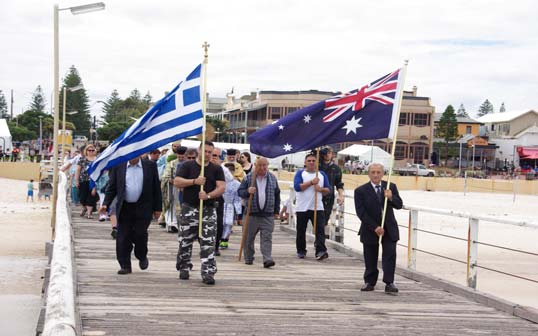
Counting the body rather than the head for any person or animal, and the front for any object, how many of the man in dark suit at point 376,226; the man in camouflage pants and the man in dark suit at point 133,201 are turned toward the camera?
3

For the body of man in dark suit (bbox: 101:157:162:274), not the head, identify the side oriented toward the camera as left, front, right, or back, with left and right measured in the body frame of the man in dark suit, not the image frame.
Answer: front

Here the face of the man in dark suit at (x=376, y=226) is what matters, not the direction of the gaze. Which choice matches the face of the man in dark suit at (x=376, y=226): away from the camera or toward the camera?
toward the camera

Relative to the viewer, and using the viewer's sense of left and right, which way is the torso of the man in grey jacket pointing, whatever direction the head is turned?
facing the viewer

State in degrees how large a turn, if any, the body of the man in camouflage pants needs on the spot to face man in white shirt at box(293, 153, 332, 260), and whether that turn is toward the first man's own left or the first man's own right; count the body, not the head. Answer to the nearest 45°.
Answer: approximately 135° to the first man's own left

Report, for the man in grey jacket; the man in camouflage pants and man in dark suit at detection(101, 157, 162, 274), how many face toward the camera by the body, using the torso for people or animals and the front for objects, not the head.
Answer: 3

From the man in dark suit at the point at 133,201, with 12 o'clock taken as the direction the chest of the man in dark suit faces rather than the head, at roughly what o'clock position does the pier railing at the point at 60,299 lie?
The pier railing is roughly at 12 o'clock from the man in dark suit.

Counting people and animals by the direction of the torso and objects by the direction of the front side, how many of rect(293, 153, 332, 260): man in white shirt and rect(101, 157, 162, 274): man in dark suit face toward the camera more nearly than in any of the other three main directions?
2

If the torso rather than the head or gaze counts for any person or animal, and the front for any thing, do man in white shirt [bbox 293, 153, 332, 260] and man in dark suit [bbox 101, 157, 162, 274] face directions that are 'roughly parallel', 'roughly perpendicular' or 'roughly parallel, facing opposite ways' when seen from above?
roughly parallel

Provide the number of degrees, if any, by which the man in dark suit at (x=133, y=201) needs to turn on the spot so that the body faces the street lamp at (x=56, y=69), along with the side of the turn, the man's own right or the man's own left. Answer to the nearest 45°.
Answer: approximately 180°

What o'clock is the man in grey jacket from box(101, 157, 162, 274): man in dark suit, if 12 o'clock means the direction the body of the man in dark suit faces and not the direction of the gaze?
The man in grey jacket is roughly at 8 o'clock from the man in dark suit.

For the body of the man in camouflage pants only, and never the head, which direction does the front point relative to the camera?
toward the camera

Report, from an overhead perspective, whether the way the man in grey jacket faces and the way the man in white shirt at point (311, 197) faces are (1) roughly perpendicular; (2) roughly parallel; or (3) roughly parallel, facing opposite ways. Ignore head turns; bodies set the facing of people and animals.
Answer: roughly parallel

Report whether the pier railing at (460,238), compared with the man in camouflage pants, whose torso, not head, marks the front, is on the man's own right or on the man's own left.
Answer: on the man's own left
